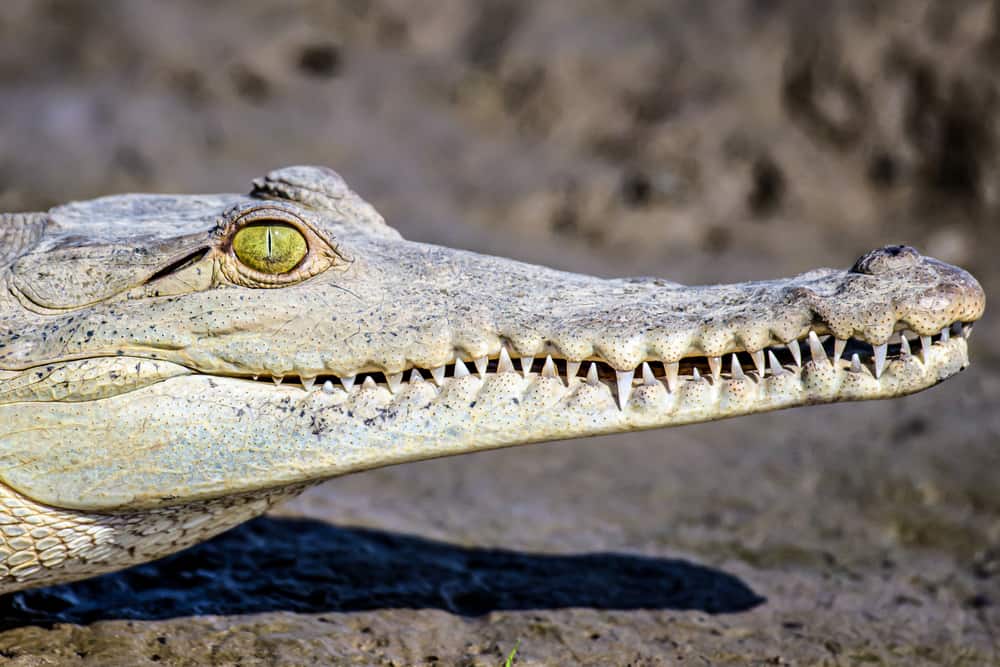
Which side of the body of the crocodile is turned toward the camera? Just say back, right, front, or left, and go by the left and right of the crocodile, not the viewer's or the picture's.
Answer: right
